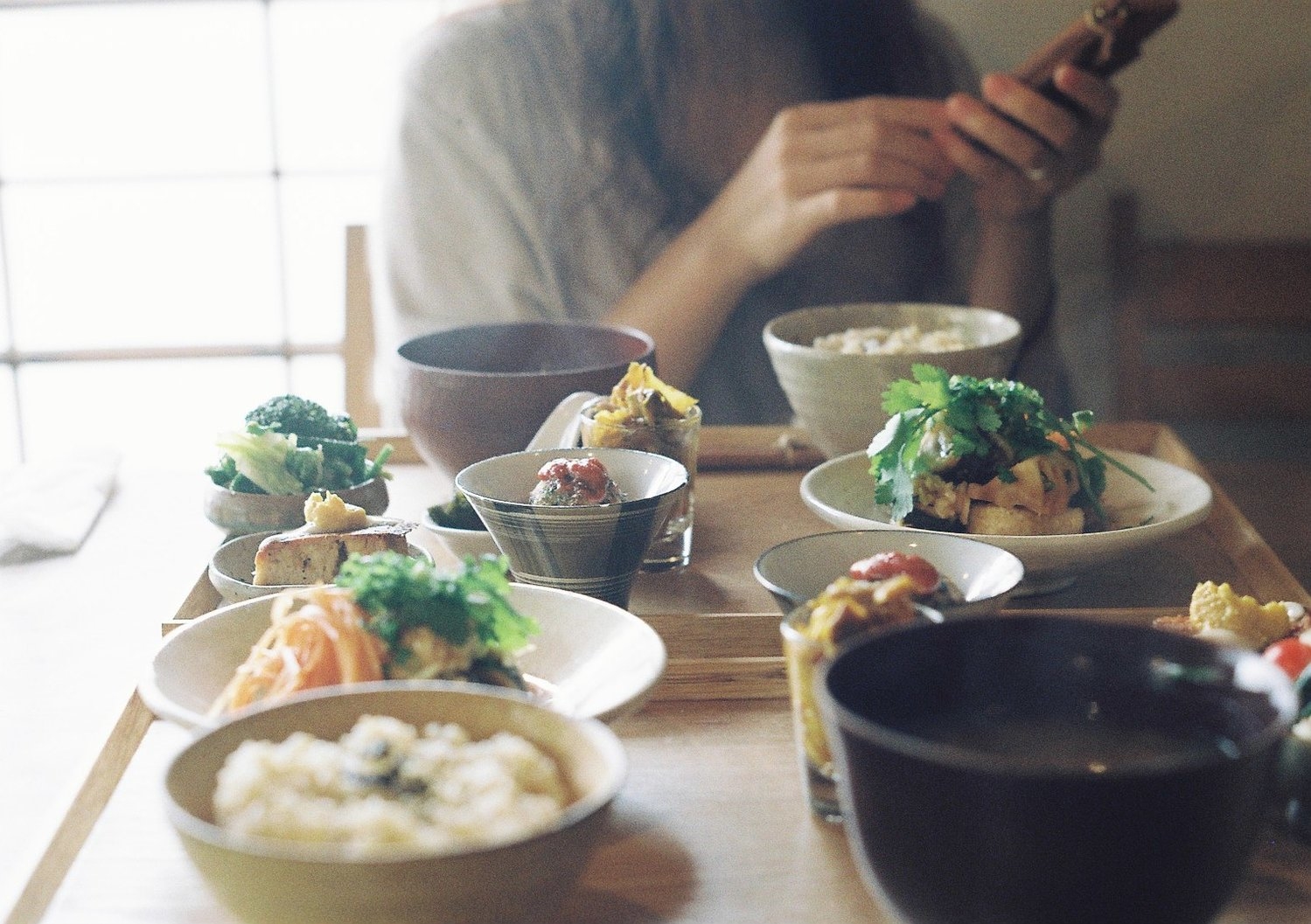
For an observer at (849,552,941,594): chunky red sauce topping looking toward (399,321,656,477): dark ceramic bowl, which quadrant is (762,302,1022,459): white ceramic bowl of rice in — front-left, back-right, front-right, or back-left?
front-right

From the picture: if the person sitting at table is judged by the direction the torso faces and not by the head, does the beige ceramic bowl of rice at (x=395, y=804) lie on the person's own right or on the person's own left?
on the person's own right

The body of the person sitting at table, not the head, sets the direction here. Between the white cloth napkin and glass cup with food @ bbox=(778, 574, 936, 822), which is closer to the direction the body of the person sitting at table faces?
the glass cup with food

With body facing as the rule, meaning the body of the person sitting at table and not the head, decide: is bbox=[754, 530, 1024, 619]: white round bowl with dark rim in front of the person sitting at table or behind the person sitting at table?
in front

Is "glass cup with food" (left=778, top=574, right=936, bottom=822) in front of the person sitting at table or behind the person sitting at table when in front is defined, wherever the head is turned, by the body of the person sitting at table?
in front

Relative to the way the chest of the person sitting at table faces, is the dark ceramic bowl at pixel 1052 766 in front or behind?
in front

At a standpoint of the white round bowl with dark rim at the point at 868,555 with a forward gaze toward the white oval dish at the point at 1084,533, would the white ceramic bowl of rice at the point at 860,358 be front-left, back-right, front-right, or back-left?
front-left

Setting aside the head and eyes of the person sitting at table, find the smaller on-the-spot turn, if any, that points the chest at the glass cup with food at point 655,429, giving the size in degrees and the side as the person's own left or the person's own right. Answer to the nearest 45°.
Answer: approximately 45° to the person's own right

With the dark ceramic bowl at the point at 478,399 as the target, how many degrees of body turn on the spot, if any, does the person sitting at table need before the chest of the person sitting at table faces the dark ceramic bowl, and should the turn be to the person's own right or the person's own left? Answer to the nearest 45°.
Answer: approximately 45° to the person's own right

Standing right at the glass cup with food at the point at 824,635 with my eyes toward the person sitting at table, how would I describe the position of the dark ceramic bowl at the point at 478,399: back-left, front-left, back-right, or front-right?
front-left

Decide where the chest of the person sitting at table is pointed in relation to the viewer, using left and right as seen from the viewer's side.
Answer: facing the viewer and to the right of the viewer

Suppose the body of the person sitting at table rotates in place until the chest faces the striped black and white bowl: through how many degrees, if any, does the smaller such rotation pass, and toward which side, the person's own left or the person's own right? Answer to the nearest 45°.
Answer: approximately 45° to the person's own right

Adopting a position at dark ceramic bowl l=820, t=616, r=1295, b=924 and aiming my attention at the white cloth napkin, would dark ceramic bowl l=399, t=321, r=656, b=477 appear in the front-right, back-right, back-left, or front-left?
front-right

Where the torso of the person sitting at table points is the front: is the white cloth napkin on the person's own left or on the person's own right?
on the person's own right
